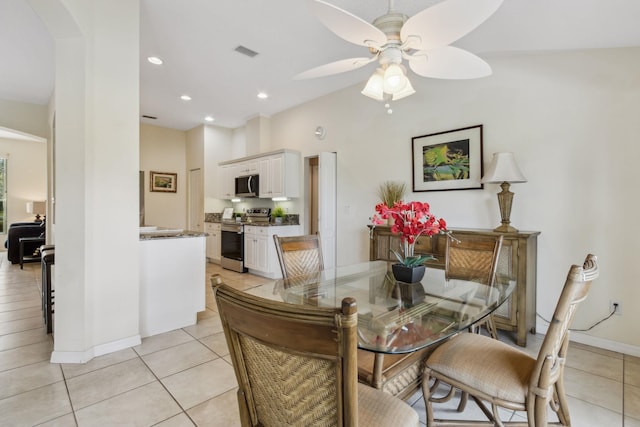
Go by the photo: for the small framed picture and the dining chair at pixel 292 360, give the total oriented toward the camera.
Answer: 1

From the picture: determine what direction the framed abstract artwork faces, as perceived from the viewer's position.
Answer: facing the viewer and to the left of the viewer

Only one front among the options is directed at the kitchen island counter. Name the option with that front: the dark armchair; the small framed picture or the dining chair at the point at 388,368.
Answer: the small framed picture

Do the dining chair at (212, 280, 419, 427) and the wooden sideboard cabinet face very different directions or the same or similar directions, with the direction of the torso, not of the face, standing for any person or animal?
very different directions

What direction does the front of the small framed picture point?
toward the camera

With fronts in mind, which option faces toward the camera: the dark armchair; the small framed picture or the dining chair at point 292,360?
the small framed picture

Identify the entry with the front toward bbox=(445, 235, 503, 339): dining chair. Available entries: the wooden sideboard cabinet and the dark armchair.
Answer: the wooden sideboard cabinet

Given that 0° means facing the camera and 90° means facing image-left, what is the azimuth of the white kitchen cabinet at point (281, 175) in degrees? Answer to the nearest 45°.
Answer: approximately 45°

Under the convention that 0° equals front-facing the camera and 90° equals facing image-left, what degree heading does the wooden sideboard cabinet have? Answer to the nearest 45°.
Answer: approximately 45°

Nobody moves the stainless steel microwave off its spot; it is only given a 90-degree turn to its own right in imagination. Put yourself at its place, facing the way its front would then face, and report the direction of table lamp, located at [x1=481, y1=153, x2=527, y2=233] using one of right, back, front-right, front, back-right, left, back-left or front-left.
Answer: back

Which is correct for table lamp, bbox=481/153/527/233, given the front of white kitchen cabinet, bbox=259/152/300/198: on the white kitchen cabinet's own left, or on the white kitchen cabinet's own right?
on the white kitchen cabinet's own left

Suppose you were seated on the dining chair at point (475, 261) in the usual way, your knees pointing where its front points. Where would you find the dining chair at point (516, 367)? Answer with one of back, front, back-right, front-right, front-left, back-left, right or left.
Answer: front-left
